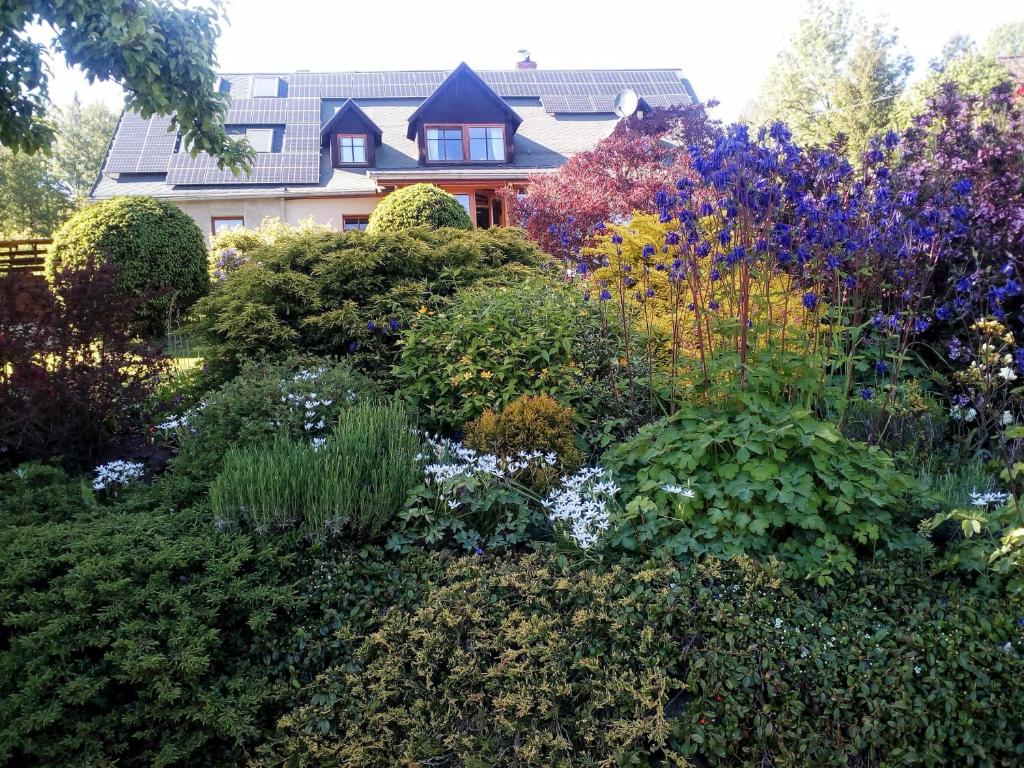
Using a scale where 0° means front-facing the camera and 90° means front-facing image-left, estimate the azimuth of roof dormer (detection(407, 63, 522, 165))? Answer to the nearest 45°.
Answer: approximately 0°

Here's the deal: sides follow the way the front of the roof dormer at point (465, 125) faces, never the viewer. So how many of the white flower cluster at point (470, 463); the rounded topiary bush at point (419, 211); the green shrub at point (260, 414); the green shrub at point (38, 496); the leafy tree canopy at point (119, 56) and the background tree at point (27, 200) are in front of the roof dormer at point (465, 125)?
5

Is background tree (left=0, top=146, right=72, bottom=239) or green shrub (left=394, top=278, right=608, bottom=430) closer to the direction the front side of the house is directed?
the green shrub

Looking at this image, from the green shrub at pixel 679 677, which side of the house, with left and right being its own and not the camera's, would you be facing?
front

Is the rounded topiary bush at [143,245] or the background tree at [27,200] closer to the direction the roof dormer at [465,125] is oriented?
the rounded topiary bush

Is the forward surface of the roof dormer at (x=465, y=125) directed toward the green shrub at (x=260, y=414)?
yes

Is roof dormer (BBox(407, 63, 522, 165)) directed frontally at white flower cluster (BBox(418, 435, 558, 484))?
yes

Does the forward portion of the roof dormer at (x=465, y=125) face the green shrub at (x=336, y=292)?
yes

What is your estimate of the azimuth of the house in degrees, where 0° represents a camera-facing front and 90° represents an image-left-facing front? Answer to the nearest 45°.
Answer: approximately 0°

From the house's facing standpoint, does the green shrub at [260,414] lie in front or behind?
in front

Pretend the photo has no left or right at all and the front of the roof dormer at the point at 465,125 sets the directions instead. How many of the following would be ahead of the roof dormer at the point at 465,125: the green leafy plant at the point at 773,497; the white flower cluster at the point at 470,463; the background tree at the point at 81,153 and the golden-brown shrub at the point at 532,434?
3

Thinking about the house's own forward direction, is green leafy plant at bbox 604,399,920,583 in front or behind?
in front

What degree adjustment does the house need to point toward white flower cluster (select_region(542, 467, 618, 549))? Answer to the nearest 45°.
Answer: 0° — it already faces it
